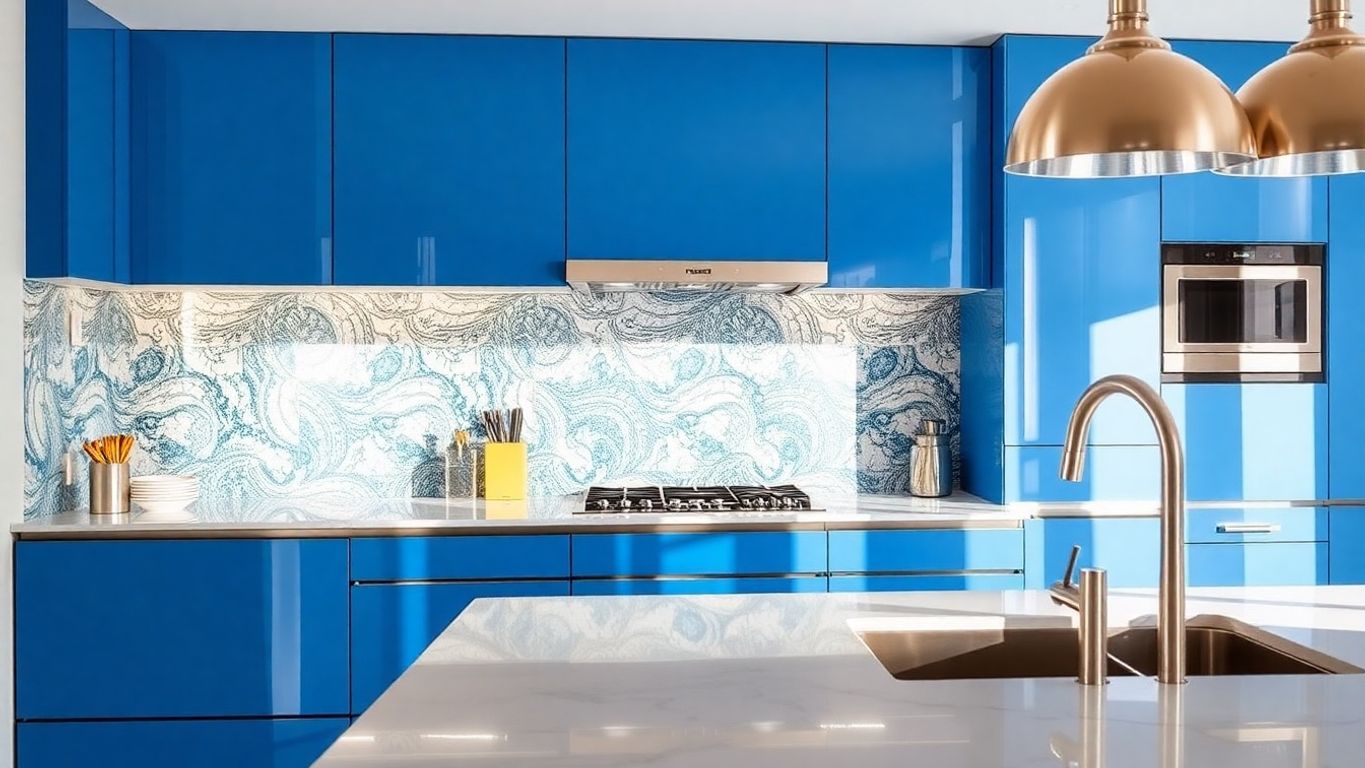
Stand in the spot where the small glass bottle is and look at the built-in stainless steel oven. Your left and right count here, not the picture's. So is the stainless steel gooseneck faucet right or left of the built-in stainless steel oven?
right

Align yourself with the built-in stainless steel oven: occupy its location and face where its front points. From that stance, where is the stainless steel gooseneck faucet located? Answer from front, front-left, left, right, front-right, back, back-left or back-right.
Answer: front

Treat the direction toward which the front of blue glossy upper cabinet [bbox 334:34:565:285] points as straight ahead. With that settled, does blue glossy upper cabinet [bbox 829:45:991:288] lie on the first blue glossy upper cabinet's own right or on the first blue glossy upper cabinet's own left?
on the first blue glossy upper cabinet's own left

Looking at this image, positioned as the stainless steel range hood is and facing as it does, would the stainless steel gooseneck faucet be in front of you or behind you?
in front

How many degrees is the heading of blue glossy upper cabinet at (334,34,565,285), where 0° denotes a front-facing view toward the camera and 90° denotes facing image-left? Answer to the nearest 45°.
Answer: approximately 0°

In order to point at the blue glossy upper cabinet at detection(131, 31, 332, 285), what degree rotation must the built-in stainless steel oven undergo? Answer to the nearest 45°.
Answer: approximately 45° to its right

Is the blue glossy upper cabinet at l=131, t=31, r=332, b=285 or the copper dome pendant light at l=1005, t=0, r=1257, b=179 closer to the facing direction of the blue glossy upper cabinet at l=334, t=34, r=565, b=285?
the copper dome pendant light

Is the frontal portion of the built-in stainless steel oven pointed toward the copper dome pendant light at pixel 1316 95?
yes

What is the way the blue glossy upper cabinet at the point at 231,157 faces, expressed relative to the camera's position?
facing the viewer

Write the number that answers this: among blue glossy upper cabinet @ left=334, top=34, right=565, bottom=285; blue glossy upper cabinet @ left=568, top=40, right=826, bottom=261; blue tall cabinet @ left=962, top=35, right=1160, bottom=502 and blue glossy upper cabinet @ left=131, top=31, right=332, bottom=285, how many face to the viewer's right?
0

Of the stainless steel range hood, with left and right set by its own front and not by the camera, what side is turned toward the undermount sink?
front

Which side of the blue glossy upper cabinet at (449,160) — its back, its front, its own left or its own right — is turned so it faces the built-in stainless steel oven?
left

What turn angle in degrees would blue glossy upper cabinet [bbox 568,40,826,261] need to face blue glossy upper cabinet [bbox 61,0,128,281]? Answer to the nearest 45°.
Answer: approximately 90° to its right

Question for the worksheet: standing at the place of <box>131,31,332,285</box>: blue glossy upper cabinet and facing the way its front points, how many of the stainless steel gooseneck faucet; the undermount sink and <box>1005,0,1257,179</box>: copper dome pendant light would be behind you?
0
